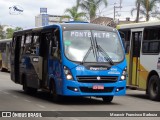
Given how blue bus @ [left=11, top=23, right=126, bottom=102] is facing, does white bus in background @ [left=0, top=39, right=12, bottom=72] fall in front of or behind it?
behind

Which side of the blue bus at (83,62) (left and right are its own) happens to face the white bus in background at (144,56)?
left

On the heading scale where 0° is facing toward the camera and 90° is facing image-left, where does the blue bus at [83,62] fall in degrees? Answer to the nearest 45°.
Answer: approximately 315°
